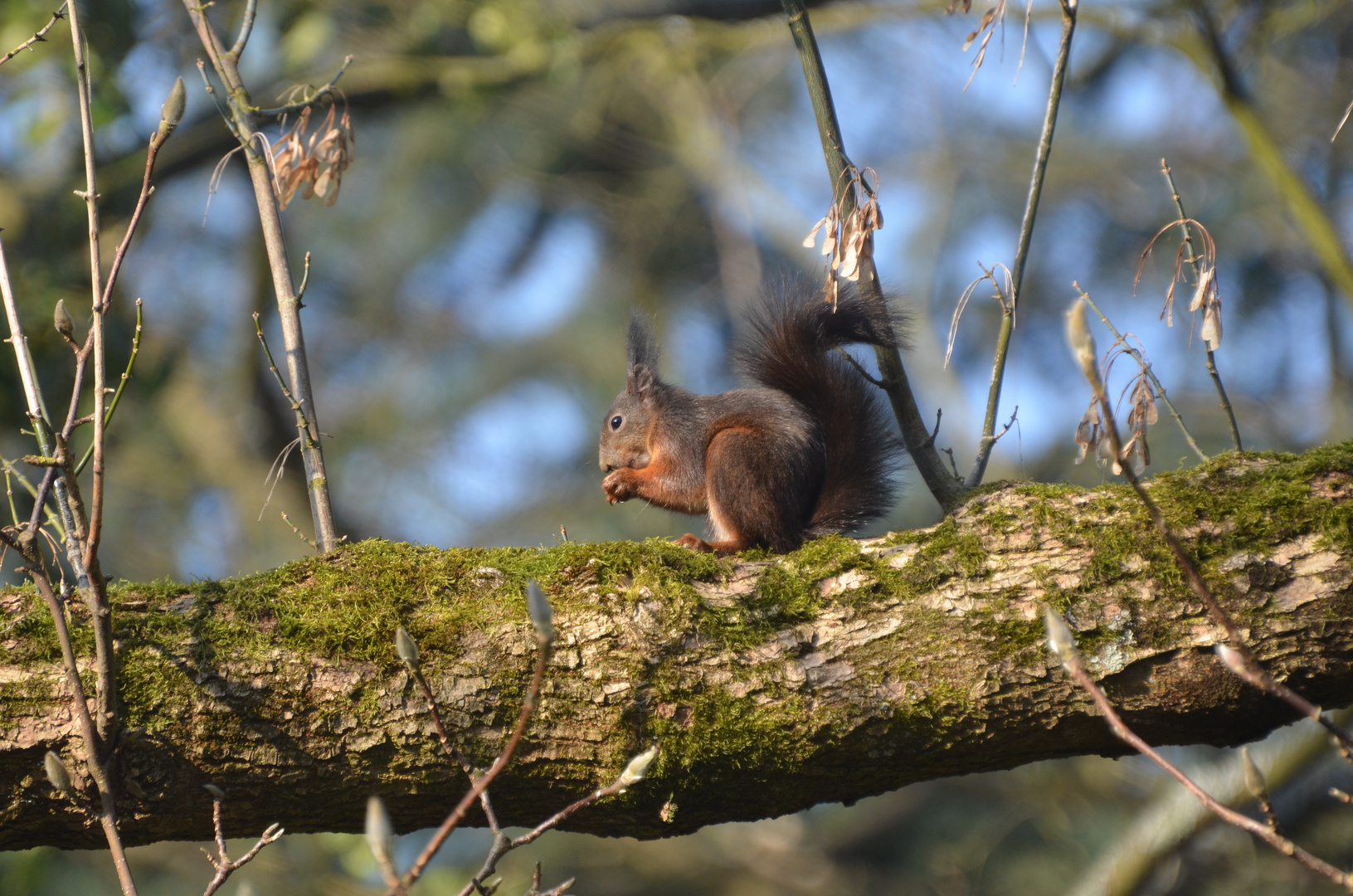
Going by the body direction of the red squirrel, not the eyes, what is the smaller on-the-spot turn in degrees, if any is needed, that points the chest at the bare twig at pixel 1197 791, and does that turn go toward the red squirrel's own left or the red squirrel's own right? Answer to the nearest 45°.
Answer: approximately 90° to the red squirrel's own left

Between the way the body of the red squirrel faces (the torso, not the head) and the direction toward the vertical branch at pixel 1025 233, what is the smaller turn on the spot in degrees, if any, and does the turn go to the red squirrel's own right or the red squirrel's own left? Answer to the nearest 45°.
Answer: approximately 135° to the red squirrel's own left

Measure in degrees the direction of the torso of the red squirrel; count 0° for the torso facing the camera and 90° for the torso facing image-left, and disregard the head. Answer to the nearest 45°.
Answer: approximately 90°

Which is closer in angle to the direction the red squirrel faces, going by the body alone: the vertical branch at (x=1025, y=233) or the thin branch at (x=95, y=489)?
the thin branch
